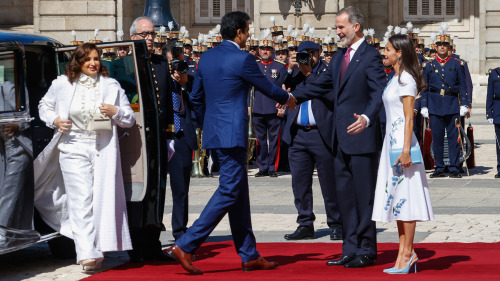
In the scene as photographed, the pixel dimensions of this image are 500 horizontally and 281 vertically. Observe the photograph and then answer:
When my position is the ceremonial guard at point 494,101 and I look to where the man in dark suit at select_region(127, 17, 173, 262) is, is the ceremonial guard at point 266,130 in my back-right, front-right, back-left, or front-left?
front-right

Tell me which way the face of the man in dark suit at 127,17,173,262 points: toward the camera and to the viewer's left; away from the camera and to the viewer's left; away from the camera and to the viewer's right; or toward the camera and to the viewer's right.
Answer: toward the camera and to the viewer's right

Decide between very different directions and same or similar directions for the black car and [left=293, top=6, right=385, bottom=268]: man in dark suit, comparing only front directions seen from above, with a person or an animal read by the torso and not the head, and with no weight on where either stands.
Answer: same or similar directions

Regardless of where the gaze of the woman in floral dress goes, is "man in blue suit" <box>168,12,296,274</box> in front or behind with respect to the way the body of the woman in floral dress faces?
in front

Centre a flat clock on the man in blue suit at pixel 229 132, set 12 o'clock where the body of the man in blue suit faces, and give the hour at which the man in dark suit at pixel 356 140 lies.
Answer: The man in dark suit is roughly at 1 o'clock from the man in blue suit.

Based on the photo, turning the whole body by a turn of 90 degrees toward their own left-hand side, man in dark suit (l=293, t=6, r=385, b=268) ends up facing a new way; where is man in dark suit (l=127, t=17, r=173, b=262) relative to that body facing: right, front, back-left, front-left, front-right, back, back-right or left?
back-right

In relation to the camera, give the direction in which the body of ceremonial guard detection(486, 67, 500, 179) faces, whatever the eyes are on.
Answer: toward the camera

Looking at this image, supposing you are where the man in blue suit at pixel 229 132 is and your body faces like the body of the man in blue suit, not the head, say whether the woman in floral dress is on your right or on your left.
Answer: on your right

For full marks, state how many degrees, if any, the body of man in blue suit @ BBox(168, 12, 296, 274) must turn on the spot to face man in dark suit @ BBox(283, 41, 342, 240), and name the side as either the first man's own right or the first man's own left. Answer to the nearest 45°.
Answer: approximately 45° to the first man's own left

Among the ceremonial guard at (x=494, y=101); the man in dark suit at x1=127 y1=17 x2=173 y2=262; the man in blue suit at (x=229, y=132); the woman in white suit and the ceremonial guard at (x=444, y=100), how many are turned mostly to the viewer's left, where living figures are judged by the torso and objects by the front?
0

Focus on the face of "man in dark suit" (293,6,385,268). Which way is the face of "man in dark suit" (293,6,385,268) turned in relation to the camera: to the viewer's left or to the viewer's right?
to the viewer's left

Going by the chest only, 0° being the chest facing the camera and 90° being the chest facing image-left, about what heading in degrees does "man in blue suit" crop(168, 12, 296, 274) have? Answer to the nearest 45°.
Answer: approximately 225°

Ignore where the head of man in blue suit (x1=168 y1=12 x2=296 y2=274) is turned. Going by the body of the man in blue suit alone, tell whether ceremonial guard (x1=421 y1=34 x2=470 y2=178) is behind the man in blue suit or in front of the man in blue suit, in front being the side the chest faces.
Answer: in front

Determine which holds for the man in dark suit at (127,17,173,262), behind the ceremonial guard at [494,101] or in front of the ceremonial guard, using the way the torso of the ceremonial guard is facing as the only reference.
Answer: in front
